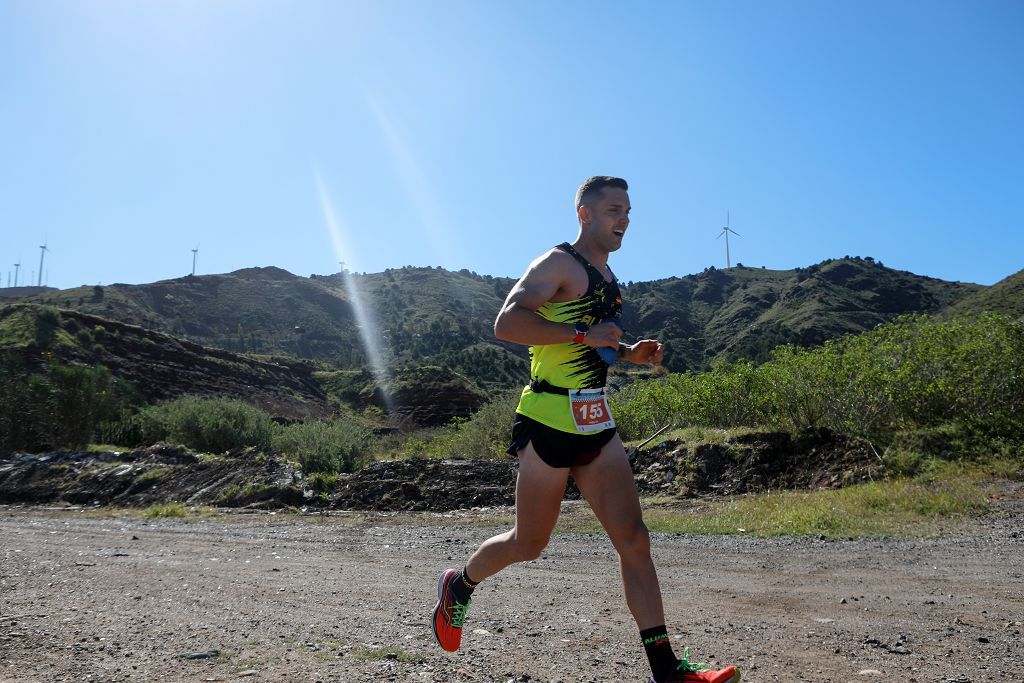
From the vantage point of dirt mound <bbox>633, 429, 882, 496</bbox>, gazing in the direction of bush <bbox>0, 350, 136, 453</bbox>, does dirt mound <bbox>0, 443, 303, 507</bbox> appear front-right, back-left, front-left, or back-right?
front-left

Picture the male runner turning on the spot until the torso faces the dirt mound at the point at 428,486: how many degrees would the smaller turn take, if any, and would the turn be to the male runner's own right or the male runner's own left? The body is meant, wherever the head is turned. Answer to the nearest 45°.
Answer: approximately 135° to the male runner's own left

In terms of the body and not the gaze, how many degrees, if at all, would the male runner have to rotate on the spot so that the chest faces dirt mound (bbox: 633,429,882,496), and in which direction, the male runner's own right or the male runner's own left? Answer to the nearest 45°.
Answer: approximately 135° to the male runner's own left

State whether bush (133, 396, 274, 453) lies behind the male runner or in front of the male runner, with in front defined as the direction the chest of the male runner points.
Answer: behind

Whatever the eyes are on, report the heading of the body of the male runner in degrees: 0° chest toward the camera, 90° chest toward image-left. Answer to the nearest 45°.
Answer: approximately 315°

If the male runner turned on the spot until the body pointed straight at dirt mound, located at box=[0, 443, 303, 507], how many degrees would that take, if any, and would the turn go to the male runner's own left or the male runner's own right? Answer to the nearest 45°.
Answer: approximately 180°

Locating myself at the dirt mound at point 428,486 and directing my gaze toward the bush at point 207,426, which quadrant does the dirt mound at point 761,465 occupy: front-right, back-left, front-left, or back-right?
back-right

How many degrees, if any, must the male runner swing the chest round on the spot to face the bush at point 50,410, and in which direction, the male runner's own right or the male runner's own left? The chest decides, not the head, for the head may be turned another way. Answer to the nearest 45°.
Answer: approximately 180°
